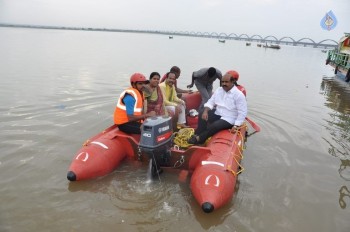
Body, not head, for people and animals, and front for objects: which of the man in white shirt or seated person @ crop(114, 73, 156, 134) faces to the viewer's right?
the seated person

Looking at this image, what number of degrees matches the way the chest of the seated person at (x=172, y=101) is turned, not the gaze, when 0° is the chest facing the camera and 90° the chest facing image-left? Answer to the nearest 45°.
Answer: approximately 315°

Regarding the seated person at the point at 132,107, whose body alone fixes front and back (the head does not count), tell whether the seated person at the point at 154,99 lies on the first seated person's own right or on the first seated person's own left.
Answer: on the first seated person's own left

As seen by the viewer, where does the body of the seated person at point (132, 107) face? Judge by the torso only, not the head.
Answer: to the viewer's right

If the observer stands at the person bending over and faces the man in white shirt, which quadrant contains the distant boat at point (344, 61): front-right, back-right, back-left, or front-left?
back-left

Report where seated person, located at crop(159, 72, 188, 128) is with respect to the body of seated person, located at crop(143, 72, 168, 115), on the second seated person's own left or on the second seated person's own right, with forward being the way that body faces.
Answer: on the second seated person's own left

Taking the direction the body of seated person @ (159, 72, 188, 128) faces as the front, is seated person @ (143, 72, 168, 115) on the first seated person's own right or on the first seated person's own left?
on the first seated person's own right

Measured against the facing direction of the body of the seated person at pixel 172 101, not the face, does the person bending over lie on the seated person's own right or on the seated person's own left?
on the seated person's own left

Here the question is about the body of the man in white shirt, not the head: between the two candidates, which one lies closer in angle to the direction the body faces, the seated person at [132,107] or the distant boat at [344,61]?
the seated person

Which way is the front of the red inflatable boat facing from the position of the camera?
facing away from the viewer and to the right of the viewer

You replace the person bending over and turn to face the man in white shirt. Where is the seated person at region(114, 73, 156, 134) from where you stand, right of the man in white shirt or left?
right
